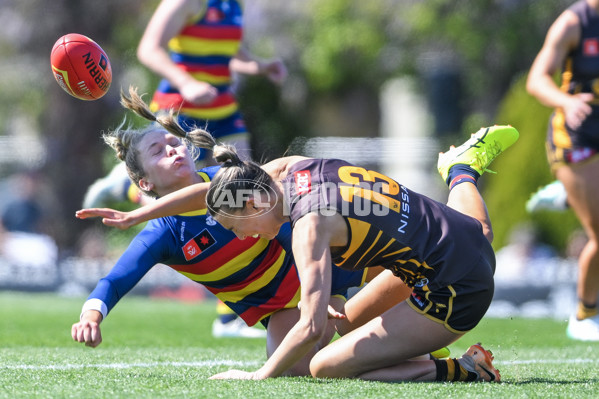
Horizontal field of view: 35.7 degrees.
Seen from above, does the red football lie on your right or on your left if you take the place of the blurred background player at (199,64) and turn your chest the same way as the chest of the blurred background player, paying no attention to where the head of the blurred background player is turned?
on your right

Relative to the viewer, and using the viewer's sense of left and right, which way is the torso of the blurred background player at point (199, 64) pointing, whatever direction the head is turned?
facing the viewer and to the right of the viewer

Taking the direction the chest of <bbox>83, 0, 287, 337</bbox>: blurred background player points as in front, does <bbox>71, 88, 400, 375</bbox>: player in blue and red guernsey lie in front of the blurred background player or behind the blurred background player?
in front

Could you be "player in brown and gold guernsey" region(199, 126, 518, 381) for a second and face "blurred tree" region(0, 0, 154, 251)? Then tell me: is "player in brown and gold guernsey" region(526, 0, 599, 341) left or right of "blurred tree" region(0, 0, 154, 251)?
right

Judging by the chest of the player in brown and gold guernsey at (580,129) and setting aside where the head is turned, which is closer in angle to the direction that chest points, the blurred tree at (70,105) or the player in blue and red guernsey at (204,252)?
the player in blue and red guernsey

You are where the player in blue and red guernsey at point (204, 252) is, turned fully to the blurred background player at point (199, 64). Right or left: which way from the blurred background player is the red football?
left

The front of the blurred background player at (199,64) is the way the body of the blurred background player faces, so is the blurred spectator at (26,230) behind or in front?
behind

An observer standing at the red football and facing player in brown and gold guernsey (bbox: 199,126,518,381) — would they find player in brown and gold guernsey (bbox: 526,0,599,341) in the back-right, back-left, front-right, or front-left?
front-left
